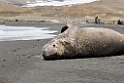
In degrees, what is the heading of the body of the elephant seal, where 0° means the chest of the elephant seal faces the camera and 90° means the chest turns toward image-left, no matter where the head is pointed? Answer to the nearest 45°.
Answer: approximately 90°
